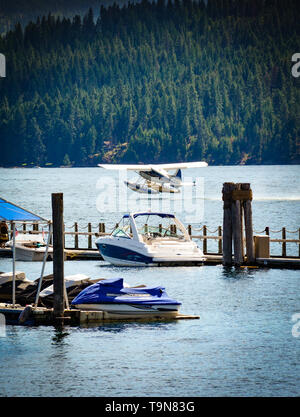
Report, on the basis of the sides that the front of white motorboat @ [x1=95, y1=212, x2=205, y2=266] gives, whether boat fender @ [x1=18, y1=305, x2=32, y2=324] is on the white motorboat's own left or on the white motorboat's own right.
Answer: on the white motorboat's own left

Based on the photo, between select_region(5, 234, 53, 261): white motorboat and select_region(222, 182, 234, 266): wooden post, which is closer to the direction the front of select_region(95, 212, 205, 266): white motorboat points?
the white motorboat

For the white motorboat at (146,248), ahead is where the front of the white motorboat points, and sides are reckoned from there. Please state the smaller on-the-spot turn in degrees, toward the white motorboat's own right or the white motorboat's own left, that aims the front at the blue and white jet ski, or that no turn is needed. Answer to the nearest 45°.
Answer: approximately 135° to the white motorboat's own left

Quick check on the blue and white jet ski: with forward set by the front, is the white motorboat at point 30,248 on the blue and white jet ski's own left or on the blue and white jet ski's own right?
on the blue and white jet ski's own right

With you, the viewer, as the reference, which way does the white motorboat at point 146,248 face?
facing away from the viewer and to the left of the viewer

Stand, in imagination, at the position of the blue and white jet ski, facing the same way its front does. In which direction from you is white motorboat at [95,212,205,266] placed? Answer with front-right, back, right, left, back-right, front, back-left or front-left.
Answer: right

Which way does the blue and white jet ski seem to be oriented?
to the viewer's left

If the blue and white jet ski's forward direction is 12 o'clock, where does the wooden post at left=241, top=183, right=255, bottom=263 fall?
The wooden post is roughly at 4 o'clock from the blue and white jet ski.
